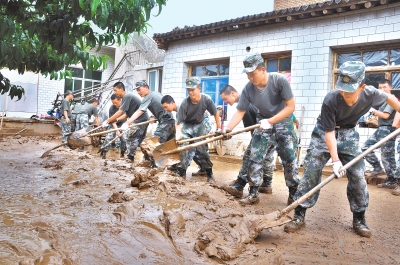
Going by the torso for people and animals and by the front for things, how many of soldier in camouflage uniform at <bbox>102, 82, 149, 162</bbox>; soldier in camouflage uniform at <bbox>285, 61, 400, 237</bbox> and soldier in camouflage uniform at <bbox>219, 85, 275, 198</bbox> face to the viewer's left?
2

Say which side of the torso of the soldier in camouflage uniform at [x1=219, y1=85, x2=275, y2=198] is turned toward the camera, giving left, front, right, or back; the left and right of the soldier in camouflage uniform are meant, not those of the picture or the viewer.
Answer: left

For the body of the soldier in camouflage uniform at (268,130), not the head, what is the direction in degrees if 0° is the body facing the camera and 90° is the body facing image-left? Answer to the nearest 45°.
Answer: approximately 45°

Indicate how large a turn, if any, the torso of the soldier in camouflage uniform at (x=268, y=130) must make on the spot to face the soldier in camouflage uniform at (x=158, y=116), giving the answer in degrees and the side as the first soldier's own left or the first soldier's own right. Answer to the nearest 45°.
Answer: approximately 90° to the first soldier's own right

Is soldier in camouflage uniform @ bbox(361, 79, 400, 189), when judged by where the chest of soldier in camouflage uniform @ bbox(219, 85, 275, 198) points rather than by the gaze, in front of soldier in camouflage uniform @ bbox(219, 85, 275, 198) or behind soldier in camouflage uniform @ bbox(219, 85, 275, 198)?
behind
